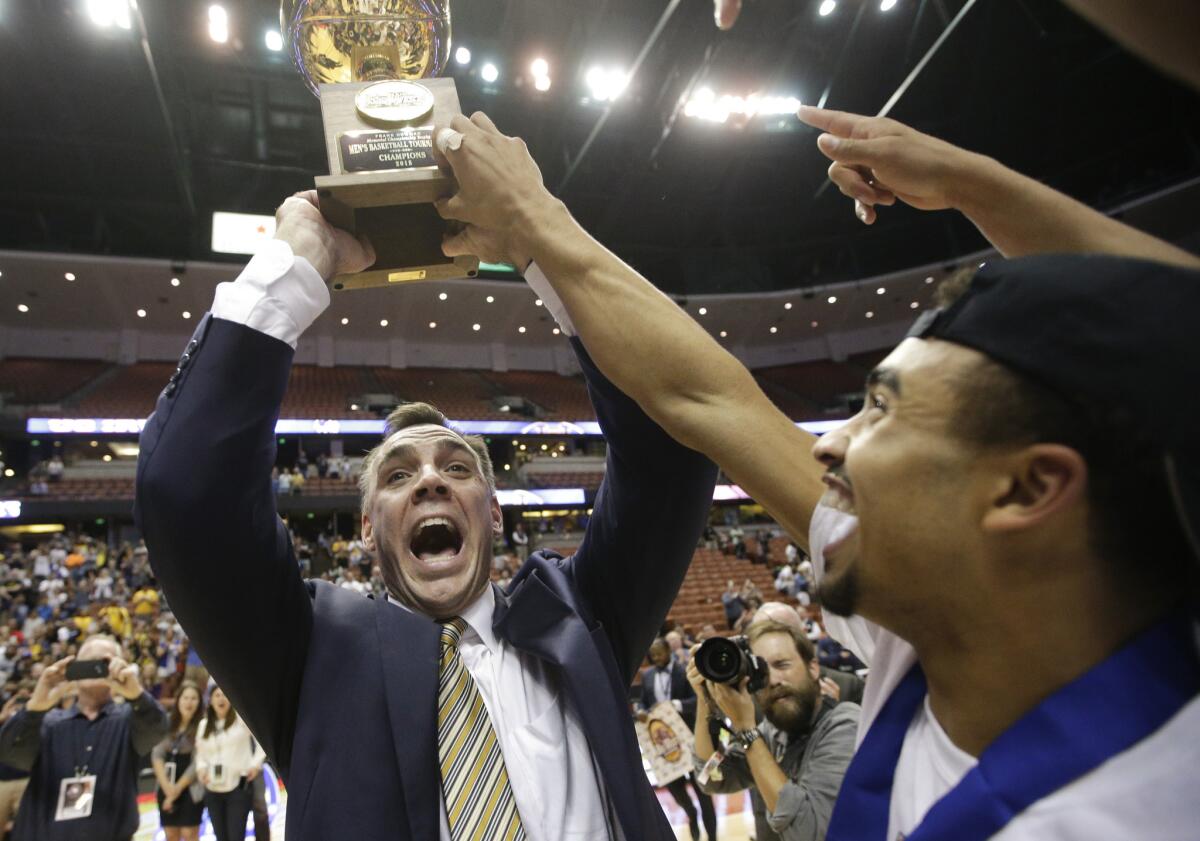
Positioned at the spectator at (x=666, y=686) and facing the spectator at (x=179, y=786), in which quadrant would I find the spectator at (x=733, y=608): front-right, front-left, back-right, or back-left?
back-right

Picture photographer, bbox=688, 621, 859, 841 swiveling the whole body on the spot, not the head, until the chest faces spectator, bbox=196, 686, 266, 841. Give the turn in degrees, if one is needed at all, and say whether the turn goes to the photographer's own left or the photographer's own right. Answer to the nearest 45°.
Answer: approximately 90° to the photographer's own right

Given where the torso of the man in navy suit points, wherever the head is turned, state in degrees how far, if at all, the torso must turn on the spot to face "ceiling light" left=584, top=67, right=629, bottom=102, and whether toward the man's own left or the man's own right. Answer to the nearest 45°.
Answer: approximately 180°

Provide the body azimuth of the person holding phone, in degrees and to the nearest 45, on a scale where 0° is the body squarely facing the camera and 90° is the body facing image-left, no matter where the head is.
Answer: approximately 0°
